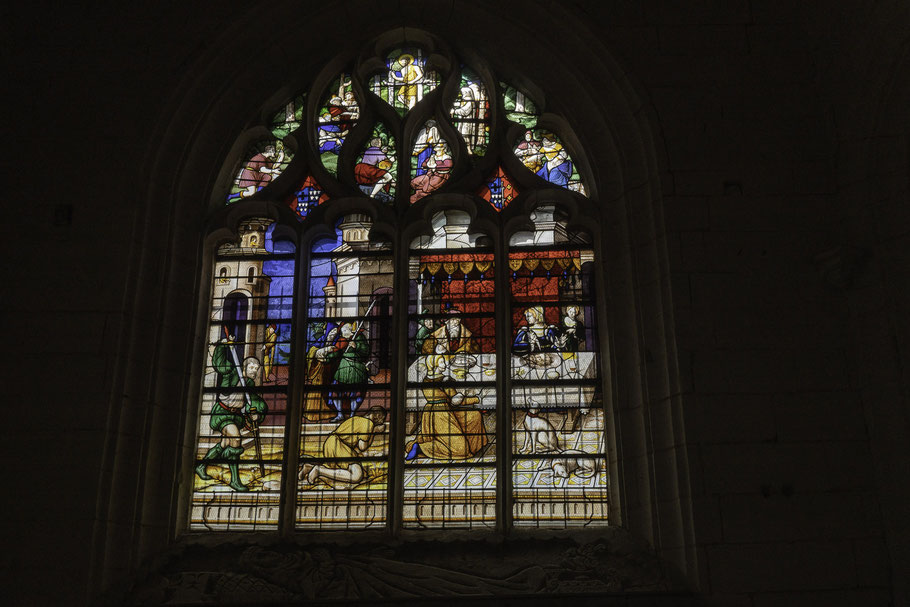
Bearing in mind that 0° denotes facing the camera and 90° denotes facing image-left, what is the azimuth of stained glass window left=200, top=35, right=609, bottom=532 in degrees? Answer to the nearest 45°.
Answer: approximately 0°
